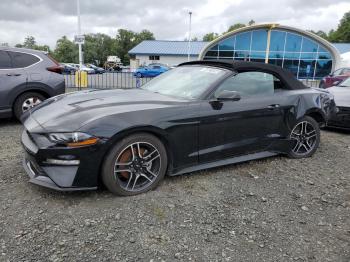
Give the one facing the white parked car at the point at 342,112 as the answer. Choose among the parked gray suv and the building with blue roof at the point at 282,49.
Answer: the building with blue roof

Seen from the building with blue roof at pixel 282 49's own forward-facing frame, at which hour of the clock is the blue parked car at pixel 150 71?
The blue parked car is roughly at 2 o'clock from the building with blue roof.

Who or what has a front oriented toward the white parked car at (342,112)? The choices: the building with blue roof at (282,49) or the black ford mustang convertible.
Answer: the building with blue roof

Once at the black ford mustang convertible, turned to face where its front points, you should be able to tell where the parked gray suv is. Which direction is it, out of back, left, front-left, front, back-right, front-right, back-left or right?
right

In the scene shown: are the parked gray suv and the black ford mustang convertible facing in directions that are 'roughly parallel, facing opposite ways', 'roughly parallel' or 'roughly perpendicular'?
roughly parallel

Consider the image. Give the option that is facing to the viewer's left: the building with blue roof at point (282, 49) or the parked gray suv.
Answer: the parked gray suv

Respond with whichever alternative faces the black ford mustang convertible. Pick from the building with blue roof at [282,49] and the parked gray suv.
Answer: the building with blue roof

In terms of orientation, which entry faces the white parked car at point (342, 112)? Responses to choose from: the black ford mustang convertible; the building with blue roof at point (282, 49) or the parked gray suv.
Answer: the building with blue roof

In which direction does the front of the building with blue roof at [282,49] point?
toward the camera

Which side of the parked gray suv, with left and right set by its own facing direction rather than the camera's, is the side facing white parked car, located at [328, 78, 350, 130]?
back

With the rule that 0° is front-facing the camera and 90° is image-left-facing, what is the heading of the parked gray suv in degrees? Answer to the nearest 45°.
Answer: approximately 90°

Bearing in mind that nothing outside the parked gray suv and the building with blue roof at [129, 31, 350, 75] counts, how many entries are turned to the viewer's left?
1

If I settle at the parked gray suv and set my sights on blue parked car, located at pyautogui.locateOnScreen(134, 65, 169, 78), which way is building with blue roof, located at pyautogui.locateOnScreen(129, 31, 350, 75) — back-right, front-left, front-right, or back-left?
front-right

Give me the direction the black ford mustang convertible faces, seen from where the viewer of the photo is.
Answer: facing the viewer and to the left of the viewer

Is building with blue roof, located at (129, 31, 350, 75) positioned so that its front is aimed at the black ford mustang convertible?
yes

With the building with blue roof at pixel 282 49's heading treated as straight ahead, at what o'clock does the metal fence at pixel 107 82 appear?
The metal fence is roughly at 1 o'clock from the building with blue roof.

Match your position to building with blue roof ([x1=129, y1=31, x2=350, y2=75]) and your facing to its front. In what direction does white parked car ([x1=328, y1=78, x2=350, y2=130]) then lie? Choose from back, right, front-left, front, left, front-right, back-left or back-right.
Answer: front

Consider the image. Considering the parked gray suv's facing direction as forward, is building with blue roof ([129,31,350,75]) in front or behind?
behind
